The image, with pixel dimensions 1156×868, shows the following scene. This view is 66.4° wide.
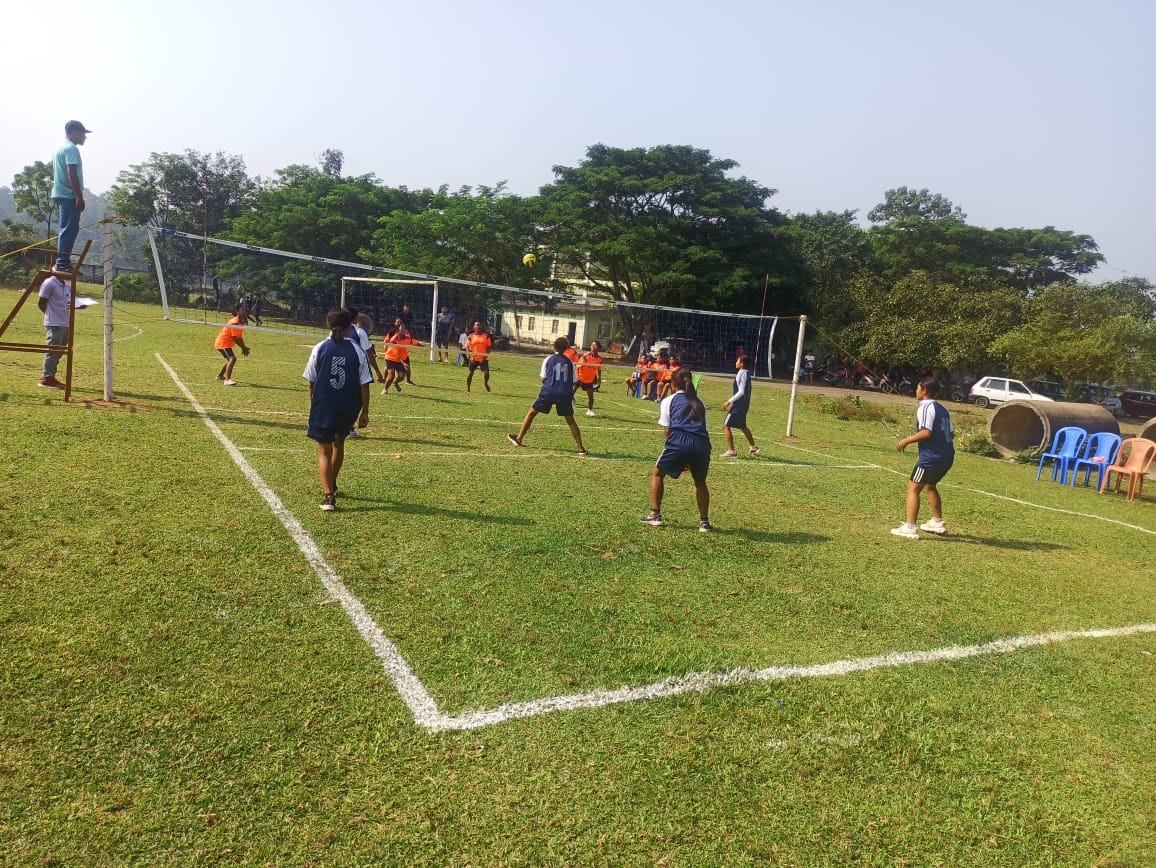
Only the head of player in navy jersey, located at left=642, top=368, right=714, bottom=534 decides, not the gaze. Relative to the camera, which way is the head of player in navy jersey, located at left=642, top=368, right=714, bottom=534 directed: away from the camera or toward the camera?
away from the camera

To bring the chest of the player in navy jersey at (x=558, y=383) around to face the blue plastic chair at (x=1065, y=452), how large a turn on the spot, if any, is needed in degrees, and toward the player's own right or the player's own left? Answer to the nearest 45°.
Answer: approximately 90° to the player's own right

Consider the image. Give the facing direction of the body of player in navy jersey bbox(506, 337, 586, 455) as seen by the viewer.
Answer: away from the camera

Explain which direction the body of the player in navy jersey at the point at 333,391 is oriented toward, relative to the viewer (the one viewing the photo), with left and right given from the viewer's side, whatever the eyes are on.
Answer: facing away from the viewer

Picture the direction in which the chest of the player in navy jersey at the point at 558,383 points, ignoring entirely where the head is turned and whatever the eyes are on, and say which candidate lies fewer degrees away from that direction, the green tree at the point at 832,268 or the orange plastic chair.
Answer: the green tree

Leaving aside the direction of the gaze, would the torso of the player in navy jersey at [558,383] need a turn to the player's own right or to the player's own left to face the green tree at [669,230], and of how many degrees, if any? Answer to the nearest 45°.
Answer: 0° — they already face it

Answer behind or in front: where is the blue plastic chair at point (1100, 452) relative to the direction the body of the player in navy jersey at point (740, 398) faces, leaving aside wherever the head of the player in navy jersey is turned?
behind

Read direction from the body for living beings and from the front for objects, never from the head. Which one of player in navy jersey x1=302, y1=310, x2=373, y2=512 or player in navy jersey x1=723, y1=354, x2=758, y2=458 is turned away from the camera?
player in navy jersey x1=302, y1=310, x2=373, y2=512

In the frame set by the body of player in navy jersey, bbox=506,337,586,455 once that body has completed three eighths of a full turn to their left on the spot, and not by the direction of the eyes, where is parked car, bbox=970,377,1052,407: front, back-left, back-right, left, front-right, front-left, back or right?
back
